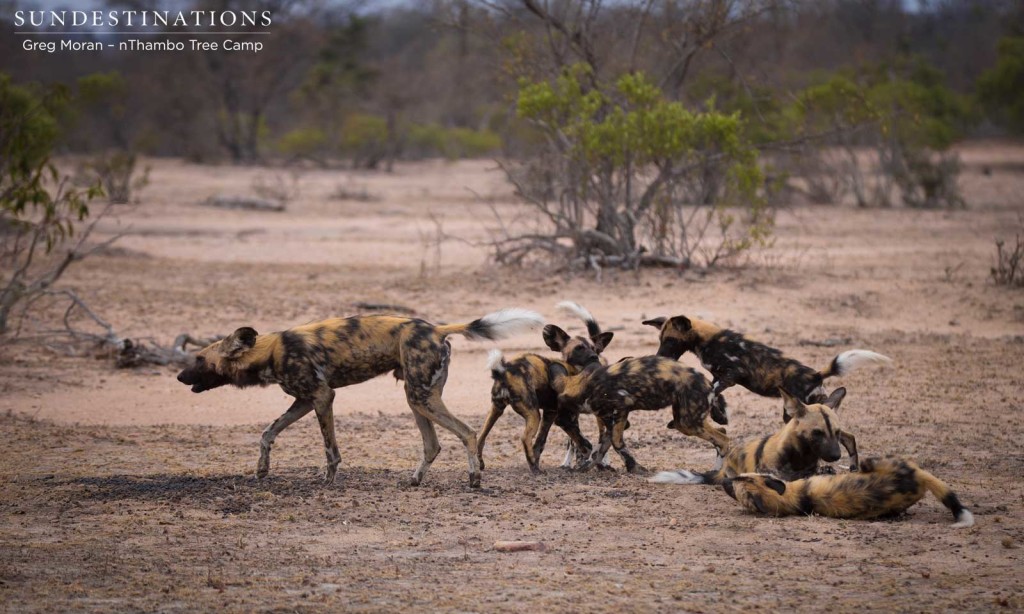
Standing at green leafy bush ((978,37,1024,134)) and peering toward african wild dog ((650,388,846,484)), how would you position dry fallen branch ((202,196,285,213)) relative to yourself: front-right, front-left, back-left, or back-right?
front-right

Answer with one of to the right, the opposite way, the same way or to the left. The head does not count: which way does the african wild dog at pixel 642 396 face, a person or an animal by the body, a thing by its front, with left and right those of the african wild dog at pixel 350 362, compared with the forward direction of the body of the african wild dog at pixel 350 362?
the same way

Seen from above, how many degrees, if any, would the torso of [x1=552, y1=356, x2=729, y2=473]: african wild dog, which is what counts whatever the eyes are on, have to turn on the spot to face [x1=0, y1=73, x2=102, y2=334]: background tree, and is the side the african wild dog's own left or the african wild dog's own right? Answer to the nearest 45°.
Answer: approximately 45° to the african wild dog's own right

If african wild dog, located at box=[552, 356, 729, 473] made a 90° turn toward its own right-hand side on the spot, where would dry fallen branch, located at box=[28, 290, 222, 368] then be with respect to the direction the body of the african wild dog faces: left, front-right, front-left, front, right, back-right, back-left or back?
front-left

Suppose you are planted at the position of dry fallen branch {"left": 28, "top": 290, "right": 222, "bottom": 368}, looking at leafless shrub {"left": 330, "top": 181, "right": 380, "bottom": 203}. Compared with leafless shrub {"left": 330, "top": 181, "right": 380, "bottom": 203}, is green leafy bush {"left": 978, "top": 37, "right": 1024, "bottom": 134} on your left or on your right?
right

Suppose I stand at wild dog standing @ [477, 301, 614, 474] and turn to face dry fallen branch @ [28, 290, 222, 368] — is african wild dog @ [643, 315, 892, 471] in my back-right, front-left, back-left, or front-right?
back-right

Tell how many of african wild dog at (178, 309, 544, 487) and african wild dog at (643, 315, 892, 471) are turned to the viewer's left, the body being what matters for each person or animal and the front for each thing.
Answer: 2

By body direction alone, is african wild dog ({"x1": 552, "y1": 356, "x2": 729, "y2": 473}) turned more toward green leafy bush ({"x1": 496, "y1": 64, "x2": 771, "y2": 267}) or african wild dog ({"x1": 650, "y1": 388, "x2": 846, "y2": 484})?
the green leafy bush

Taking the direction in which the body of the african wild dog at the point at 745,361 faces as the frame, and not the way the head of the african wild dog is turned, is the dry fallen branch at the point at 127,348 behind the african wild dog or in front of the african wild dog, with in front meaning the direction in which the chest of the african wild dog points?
in front

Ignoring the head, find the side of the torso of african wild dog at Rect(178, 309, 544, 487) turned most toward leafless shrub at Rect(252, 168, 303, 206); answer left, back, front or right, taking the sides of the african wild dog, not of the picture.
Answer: right

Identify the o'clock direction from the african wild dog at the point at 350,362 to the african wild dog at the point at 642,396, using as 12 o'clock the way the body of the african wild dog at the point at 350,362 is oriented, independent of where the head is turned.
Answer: the african wild dog at the point at 642,396 is roughly at 6 o'clock from the african wild dog at the point at 350,362.

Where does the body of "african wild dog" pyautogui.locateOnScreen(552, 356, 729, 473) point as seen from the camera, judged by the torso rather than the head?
to the viewer's left

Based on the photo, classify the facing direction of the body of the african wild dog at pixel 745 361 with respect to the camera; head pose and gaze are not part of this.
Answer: to the viewer's left

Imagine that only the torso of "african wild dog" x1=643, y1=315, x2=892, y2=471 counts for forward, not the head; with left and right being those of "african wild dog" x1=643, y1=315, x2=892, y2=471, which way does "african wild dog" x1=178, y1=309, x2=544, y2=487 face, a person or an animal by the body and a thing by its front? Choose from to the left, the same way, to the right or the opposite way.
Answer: the same way

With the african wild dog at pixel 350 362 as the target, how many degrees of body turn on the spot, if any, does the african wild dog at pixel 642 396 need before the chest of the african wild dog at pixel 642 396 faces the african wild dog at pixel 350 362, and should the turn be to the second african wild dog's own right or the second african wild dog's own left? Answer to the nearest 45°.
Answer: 0° — it already faces it

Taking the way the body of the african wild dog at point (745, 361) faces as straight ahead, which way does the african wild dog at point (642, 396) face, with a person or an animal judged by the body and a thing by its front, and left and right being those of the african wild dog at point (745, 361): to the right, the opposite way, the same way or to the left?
the same way

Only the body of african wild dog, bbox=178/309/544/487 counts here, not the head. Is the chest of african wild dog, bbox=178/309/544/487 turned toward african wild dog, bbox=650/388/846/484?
no

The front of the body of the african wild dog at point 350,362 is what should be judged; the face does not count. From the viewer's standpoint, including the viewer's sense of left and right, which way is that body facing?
facing to the left of the viewer

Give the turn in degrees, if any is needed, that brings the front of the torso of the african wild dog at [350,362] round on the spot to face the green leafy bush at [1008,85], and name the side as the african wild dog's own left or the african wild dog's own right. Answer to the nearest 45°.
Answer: approximately 135° to the african wild dog's own right

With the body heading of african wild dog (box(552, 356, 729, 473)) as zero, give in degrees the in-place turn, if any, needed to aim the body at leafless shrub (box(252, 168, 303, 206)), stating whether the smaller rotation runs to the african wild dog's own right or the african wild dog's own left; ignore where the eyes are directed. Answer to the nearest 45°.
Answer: approximately 45° to the african wild dog's own right

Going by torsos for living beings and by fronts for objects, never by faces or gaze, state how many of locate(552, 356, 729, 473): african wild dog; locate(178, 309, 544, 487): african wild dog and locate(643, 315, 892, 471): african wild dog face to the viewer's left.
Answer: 3
